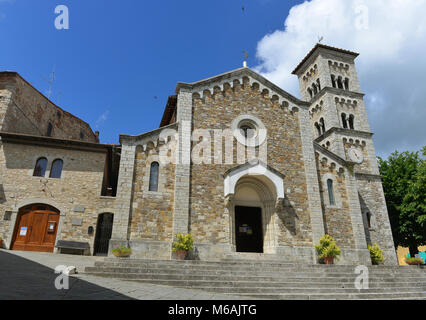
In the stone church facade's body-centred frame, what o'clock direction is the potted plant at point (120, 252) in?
The potted plant is roughly at 2 o'clock from the stone church facade.

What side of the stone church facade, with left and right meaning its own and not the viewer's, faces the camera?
front

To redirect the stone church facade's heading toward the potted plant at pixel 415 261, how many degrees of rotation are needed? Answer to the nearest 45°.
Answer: approximately 90° to its left

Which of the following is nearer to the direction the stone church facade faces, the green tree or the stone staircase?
the stone staircase

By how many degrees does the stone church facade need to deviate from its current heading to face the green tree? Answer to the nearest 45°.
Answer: approximately 135° to its left

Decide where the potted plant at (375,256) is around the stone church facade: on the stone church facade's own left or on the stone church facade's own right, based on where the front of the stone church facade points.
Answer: on the stone church facade's own left
